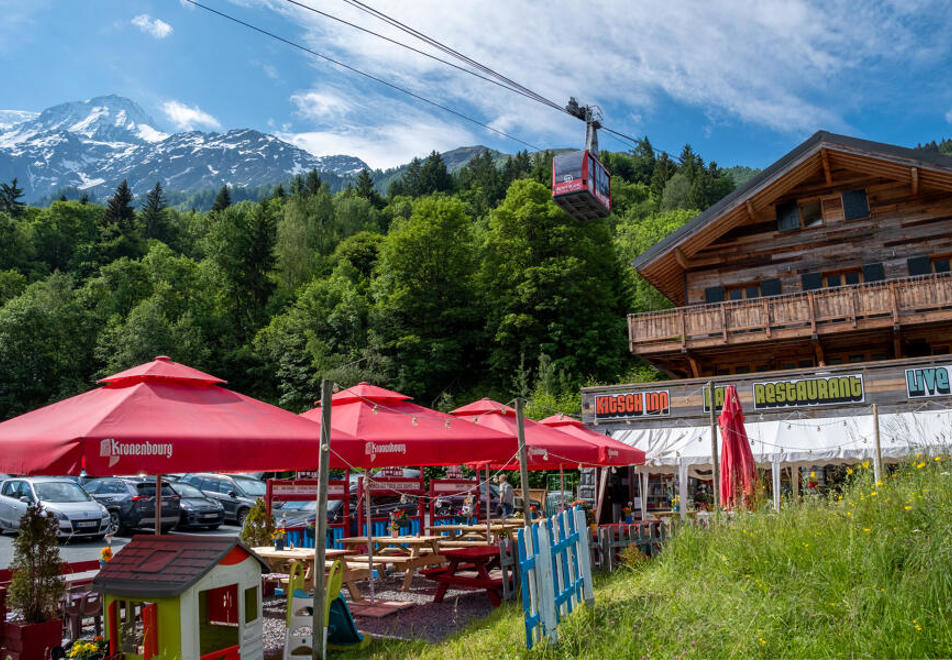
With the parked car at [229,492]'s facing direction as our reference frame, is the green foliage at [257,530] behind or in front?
in front

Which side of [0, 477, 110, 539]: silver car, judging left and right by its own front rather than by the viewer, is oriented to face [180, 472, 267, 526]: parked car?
left

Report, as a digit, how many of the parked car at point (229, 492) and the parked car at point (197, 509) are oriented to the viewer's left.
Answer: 0

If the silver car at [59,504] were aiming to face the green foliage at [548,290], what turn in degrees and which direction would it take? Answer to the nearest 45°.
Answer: approximately 90° to its left

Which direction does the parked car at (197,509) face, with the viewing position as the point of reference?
facing the viewer and to the right of the viewer

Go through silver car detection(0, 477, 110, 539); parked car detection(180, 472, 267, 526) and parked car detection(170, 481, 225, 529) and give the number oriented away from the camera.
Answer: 0

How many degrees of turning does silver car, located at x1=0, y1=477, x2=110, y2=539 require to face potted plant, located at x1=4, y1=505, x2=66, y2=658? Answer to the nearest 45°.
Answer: approximately 45° to its right

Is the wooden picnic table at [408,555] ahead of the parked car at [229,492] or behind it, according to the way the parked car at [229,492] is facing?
ahead

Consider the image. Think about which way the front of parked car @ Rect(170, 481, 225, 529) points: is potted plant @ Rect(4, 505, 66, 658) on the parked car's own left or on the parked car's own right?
on the parked car's own right

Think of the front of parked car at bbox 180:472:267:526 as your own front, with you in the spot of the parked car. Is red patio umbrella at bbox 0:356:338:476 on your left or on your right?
on your right
